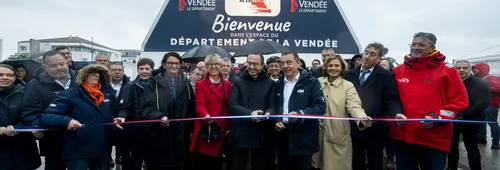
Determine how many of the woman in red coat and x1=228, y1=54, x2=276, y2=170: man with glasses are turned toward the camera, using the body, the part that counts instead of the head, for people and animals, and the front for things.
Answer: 2

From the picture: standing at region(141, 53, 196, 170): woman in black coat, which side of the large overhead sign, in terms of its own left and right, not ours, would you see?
front

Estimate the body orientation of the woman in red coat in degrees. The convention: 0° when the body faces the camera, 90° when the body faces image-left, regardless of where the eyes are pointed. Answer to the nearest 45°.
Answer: approximately 0°

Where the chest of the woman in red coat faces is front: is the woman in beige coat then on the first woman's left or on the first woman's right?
on the first woman's left

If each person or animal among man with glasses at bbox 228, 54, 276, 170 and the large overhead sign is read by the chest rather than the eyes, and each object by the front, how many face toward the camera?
2

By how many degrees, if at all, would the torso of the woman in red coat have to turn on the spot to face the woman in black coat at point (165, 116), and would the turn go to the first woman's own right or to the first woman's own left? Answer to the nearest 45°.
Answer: approximately 90° to the first woman's own right
